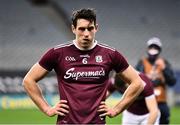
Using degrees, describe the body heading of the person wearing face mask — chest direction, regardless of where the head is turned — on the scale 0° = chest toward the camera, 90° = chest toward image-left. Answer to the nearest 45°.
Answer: approximately 0°

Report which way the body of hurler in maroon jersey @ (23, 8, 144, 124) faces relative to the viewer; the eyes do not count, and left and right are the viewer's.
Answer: facing the viewer

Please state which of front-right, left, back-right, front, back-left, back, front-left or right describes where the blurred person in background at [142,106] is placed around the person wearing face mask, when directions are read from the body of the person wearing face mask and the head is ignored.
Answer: front

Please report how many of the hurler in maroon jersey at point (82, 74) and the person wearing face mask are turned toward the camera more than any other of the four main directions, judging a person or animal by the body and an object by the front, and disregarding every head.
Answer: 2

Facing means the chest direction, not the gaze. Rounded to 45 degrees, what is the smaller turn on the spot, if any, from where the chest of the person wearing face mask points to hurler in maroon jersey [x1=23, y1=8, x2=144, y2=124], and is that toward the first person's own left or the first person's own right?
0° — they already face them

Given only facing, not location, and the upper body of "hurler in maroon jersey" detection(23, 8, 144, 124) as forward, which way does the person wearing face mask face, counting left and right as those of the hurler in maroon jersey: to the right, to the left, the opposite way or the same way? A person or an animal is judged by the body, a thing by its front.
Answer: the same way

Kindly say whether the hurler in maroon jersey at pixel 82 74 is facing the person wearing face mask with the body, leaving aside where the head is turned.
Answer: no
